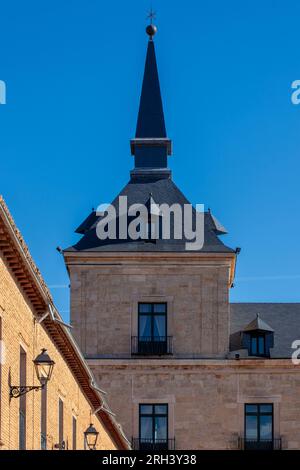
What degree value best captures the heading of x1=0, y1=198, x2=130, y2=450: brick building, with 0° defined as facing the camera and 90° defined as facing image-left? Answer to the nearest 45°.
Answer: approximately 270°
